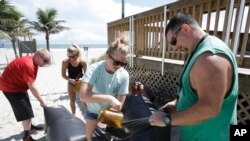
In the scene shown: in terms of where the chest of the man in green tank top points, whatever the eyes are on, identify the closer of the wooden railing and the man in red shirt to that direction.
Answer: the man in red shirt

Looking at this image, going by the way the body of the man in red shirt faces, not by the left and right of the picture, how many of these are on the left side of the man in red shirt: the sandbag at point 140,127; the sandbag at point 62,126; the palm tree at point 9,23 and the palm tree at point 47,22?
2

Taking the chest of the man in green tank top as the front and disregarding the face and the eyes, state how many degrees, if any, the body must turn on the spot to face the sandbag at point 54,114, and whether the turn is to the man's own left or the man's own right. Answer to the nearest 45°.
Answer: approximately 45° to the man's own right

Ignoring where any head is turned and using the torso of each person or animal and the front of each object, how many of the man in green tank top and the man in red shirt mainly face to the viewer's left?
1

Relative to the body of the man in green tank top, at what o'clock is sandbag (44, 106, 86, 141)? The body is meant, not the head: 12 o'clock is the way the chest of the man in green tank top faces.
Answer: The sandbag is roughly at 1 o'clock from the man in green tank top.

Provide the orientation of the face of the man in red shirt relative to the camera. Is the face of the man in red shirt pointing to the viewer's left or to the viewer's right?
to the viewer's right

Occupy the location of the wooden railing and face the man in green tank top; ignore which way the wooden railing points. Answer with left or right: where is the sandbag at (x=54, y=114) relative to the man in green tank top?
right

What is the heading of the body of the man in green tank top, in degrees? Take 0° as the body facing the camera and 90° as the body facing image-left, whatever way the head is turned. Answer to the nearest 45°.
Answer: approximately 90°

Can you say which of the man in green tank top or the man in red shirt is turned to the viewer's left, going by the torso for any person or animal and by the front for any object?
the man in green tank top

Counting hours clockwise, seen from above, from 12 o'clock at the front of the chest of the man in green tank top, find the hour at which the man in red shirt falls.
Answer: The man in red shirt is roughly at 1 o'clock from the man in green tank top.

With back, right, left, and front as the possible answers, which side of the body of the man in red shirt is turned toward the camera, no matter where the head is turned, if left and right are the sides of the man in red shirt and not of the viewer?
right
